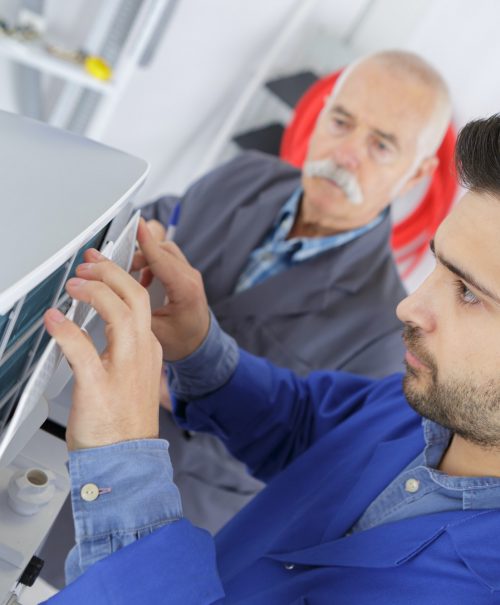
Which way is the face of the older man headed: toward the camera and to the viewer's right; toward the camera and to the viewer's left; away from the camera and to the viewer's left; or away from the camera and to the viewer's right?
toward the camera and to the viewer's left

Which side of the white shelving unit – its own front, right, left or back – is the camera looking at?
front

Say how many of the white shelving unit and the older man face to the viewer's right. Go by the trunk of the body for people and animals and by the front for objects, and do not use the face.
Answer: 0

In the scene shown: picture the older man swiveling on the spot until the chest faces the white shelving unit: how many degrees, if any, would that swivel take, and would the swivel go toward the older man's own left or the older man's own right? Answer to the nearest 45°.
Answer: approximately 90° to the older man's own right

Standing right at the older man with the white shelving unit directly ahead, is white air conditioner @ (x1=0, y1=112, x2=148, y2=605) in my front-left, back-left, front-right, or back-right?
back-left

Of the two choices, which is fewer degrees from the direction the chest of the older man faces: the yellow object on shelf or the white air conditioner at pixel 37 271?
the white air conditioner

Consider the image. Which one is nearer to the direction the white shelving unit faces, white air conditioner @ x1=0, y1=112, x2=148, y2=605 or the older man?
the white air conditioner

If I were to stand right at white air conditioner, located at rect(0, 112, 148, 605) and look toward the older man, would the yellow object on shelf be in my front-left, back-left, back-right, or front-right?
front-left

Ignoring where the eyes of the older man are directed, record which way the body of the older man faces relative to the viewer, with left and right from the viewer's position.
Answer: facing the viewer and to the left of the viewer

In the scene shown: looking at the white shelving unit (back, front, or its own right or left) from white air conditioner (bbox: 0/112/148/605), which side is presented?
front

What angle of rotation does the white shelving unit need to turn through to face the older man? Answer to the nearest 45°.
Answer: approximately 45° to its left

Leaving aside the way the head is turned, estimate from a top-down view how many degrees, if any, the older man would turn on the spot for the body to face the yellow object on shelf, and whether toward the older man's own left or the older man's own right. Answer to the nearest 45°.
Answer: approximately 90° to the older man's own right
